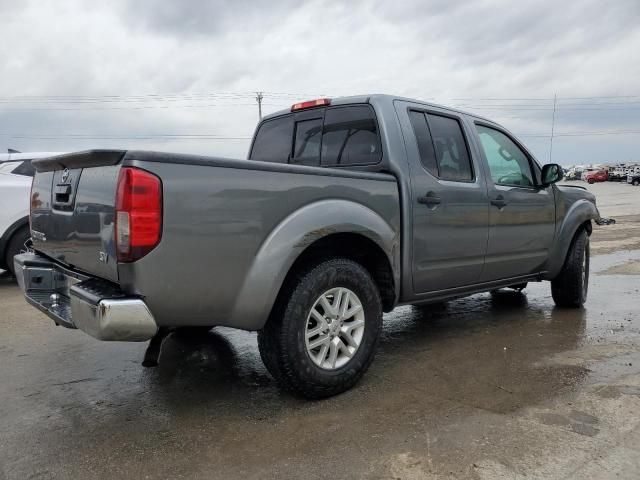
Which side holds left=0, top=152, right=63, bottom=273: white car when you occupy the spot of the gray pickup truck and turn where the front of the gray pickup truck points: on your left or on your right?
on your left

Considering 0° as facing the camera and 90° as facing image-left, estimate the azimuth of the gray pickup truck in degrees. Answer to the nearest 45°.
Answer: approximately 225°
